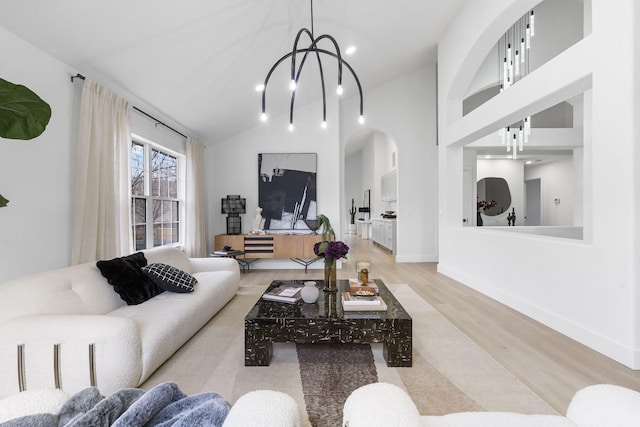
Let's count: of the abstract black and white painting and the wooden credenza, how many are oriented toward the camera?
2

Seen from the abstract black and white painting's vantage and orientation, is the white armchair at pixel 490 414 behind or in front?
in front

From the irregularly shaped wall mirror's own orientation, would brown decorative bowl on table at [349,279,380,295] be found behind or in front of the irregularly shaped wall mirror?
in front

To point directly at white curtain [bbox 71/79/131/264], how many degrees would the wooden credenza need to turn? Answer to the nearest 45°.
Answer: approximately 45° to its right

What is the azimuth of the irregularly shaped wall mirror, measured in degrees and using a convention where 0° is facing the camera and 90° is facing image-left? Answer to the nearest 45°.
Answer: approximately 0°

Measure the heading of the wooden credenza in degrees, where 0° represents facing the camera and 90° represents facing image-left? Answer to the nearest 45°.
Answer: approximately 0°

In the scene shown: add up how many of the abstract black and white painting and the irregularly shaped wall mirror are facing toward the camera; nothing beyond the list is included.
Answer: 2

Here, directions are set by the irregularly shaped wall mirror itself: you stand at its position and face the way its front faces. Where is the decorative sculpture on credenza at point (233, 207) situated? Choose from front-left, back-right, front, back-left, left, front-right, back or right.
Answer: front-right
